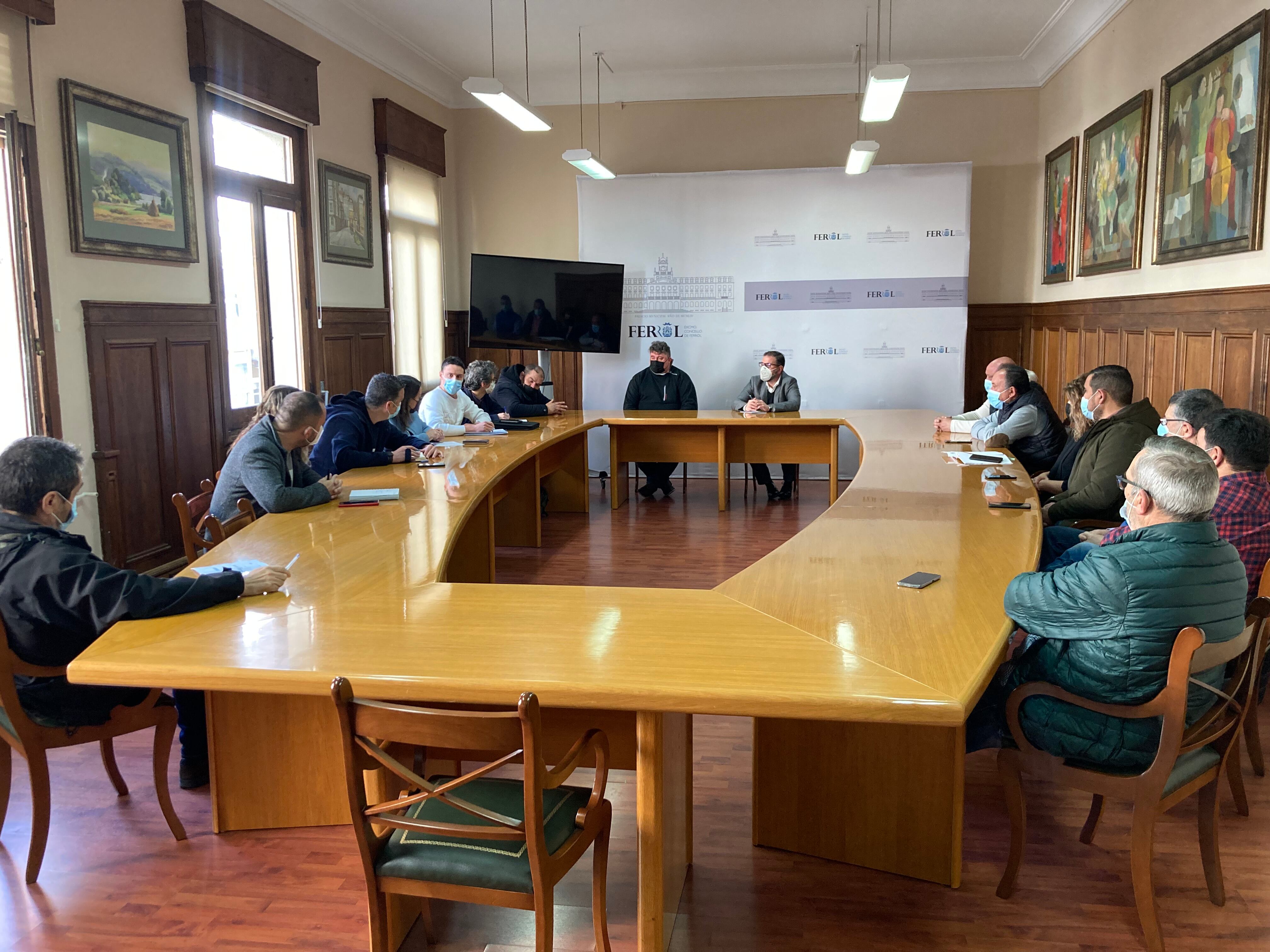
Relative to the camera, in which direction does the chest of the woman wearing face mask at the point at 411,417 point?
to the viewer's right

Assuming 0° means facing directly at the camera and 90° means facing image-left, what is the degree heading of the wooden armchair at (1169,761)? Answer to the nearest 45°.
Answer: approximately 135°

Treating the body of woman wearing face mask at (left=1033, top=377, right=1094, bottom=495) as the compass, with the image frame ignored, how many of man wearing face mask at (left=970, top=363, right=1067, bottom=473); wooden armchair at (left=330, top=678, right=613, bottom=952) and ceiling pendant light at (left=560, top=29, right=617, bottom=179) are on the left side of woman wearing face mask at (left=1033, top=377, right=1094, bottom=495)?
1

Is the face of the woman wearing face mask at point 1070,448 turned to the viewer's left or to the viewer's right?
to the viewer's left

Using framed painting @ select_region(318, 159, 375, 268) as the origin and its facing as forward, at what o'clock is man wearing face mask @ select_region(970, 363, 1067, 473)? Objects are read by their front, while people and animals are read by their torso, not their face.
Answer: The man wearing face mask is roughly at 12 o'clock from the framed painting.

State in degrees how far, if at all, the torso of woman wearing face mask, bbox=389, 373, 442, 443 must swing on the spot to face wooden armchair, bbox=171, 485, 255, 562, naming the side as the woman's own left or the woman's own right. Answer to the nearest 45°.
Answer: approximately 90° to the woman's own right

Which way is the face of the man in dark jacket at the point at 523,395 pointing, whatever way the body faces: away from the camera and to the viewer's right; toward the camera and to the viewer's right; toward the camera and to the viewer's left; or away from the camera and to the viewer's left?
toward the camera and to the viewer's right

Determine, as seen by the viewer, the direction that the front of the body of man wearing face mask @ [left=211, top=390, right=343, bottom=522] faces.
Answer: to the viewer's right

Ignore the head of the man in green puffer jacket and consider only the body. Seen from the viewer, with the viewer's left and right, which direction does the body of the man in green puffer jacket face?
facing away from the viewer and to the left of the viewer

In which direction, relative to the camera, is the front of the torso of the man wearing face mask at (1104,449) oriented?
to the viewer's left

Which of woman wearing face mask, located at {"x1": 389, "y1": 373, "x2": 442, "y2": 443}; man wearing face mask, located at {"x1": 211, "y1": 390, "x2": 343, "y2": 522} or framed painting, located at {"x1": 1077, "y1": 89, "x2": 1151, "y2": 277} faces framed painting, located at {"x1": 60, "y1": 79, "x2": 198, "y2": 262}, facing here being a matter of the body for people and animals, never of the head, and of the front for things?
framed painting, located at {"x1": 1077, "y1": 89, "x2": 1151, "y2": 277}

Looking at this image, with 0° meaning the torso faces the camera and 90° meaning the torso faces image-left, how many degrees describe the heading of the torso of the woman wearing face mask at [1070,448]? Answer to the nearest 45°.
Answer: approximately 90°

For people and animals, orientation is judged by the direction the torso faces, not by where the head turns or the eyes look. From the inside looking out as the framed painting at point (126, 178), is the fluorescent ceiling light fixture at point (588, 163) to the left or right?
on its left

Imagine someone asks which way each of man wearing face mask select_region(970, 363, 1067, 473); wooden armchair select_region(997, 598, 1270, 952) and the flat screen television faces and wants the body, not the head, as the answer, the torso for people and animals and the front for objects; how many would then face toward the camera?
1

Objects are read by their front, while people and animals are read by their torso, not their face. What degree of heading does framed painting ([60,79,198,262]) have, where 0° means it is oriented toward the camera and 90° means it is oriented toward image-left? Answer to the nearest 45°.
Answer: approximately 315°
